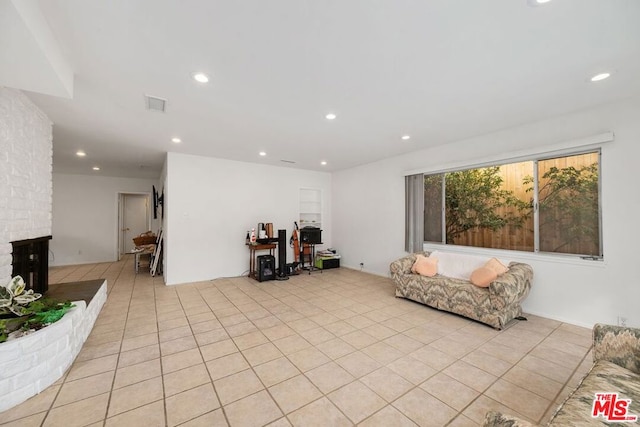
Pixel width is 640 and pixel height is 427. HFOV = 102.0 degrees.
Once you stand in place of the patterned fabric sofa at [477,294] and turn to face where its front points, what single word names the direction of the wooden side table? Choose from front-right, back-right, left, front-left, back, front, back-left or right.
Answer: front-right

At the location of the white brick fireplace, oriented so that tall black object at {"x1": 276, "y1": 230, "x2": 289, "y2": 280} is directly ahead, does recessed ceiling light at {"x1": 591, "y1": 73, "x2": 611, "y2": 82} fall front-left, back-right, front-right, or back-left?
front-right

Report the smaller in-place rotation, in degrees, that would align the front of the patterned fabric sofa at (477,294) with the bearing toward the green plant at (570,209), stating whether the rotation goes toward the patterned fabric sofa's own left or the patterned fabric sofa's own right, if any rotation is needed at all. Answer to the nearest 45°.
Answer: approximately 180°

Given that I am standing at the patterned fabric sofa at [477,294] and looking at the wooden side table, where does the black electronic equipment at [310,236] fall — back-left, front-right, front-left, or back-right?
front-right

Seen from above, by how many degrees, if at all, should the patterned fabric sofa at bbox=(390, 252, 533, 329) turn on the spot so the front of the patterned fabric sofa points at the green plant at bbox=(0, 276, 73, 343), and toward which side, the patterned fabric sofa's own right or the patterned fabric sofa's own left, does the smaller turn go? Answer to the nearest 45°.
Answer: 0° — it already faces it

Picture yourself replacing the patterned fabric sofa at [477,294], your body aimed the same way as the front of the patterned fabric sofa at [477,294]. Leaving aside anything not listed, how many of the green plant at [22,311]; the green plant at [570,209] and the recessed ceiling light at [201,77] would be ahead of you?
2

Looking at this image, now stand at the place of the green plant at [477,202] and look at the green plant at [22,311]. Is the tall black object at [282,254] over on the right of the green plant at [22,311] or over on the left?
right

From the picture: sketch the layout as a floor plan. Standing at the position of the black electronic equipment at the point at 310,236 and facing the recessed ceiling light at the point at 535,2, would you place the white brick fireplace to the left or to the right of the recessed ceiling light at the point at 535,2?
right

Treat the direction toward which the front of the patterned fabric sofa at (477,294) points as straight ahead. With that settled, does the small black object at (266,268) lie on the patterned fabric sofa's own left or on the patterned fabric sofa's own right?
on the patterned fabric sofa's own right

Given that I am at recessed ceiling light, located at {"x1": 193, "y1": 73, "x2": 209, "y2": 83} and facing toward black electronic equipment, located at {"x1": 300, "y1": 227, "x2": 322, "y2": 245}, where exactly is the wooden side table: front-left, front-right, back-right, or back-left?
front-left

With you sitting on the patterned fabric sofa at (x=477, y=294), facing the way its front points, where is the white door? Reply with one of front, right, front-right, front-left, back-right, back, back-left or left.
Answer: front-right

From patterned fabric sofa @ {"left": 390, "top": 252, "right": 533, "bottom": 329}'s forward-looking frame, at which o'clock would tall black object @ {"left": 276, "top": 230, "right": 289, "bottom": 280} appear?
The tall black object is roughly at 2 o'clock from the patterned fabric sofa.

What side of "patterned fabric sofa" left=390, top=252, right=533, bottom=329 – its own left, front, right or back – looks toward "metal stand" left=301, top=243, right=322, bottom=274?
right

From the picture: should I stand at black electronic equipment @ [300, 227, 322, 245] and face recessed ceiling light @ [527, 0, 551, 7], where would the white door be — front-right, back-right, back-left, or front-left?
back-right

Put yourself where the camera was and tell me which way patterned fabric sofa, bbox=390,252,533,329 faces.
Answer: facing the viewer and to the left of the viewer
